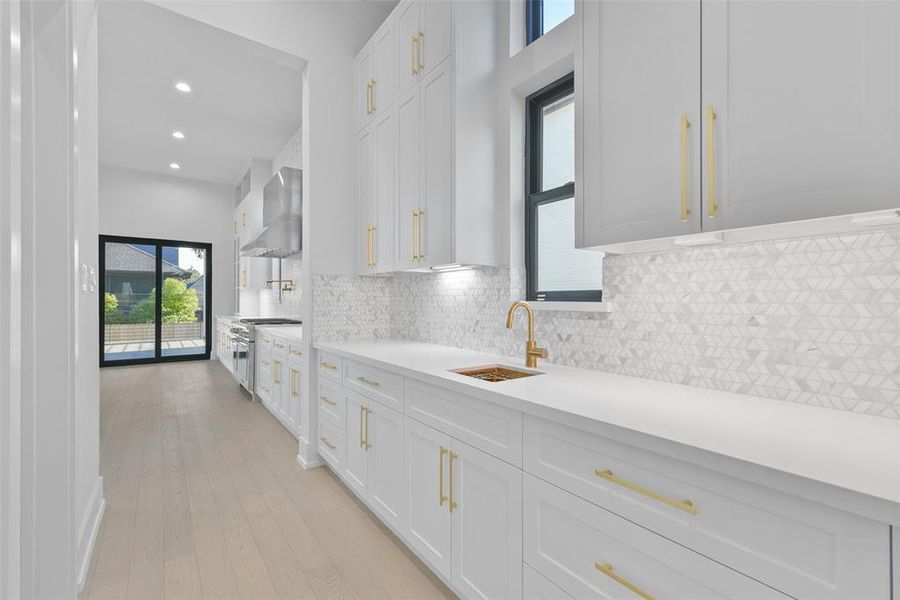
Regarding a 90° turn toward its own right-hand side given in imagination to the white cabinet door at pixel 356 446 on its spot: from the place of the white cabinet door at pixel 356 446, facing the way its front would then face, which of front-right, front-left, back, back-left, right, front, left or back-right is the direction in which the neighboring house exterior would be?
front

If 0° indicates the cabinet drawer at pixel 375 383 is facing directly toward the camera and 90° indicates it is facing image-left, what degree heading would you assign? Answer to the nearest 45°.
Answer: approximately 45°

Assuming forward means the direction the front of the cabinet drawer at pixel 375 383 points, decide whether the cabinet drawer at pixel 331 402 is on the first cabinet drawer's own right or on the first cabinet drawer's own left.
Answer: on the first cabinet drawer's own right

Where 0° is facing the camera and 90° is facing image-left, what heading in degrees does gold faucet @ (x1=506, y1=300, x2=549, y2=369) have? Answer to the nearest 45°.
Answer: approximately 45°

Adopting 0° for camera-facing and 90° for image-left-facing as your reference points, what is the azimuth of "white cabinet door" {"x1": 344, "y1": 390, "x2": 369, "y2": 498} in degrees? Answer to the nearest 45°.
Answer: approximately 45°

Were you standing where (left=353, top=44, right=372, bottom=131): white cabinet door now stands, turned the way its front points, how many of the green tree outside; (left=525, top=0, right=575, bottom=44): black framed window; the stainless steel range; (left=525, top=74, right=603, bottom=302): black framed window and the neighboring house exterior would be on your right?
3

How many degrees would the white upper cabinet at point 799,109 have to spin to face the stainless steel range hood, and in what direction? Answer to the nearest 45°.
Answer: approximately 45° to its right

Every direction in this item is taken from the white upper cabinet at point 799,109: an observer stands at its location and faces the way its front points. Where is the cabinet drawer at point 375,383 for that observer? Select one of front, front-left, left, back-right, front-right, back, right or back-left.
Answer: front-right

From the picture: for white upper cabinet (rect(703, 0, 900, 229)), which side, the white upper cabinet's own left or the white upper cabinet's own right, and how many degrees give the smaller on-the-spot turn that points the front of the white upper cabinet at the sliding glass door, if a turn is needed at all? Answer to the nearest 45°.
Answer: approximately 45° to the white upper cabinet's own right

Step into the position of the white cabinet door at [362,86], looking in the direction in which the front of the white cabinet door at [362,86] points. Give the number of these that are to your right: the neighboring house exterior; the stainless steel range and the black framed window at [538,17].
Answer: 2

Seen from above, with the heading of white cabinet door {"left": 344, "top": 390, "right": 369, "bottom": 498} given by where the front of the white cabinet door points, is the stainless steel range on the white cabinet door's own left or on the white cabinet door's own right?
on the white cabinet door's own right
